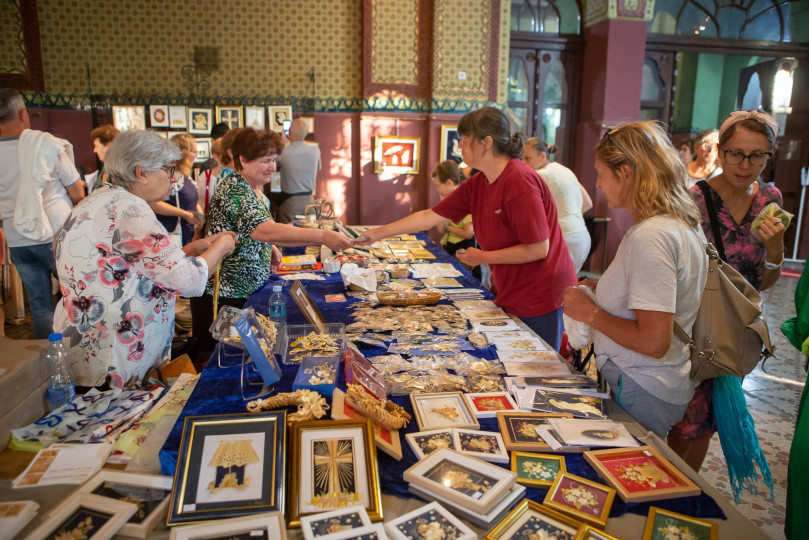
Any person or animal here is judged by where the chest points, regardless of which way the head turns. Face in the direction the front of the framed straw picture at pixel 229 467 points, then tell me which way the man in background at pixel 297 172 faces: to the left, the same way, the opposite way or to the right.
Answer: the opposite way

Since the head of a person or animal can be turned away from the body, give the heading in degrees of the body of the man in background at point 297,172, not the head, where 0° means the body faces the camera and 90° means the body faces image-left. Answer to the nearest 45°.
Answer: approximately 180°

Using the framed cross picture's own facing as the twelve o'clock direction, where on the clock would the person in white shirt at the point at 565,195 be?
The person in white shirt is roughly at 7 o'clock from the framed cross picture.

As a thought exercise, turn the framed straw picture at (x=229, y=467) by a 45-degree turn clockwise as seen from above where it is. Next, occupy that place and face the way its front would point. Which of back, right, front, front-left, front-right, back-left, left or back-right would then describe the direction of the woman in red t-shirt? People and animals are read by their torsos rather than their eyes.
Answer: back

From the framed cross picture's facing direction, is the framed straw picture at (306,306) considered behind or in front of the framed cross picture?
behind

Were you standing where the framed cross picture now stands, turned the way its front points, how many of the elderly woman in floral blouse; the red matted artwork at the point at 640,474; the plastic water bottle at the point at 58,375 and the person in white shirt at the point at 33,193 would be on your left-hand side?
1

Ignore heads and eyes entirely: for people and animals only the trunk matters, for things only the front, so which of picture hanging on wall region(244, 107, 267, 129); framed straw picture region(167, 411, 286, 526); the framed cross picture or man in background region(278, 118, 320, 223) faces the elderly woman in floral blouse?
the picture hanging on wall

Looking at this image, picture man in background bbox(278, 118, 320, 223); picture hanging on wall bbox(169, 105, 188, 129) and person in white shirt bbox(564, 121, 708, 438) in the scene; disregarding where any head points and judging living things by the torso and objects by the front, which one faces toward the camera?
the picture hanging on wall

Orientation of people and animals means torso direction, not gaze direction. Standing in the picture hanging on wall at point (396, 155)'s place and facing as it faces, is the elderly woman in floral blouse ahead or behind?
ahead

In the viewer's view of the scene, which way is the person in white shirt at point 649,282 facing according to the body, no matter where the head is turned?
to the viewer's left

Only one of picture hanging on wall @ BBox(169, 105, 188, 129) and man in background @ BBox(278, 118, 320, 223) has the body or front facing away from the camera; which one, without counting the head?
the man in background

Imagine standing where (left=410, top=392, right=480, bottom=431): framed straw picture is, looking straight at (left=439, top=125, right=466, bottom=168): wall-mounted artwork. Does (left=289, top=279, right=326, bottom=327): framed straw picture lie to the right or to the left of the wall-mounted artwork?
left

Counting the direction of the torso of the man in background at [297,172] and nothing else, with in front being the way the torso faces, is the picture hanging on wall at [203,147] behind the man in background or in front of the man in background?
in front

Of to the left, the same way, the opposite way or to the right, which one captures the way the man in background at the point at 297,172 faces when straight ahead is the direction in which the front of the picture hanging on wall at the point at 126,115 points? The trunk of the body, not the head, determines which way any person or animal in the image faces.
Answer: the opposite way

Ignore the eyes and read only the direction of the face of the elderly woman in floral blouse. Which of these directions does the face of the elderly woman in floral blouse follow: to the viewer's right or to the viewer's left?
to the viewer's right

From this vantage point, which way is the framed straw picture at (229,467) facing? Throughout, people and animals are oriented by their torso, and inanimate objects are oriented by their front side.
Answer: toward the camera
